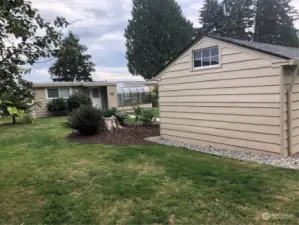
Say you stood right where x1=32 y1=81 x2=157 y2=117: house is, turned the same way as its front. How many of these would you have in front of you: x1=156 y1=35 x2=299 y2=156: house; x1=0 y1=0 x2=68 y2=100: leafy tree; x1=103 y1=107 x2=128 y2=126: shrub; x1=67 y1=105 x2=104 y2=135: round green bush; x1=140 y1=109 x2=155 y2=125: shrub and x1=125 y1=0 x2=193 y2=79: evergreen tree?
5

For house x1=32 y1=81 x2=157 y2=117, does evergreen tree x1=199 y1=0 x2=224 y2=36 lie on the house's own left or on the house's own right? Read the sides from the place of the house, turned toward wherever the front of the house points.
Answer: on the house's own left

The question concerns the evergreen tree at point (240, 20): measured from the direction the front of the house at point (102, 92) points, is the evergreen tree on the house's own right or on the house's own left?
on the house's own left

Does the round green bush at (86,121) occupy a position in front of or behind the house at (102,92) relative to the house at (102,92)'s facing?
in front

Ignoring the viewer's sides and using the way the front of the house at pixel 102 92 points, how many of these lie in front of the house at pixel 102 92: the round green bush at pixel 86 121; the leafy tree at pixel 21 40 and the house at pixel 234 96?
3

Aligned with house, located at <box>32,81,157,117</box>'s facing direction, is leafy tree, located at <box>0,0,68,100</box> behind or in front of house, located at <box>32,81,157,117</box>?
in front

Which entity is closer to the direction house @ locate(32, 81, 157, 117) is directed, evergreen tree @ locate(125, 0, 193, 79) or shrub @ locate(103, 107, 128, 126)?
the shrub

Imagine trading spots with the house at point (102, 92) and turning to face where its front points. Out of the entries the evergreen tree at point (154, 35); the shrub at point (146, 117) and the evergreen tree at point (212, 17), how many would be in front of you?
1

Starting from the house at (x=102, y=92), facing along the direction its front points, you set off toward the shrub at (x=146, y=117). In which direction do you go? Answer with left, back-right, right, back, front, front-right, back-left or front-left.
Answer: front

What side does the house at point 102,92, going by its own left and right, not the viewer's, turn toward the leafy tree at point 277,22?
left

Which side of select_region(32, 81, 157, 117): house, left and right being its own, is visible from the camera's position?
front

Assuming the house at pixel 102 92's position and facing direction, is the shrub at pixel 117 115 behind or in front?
in front

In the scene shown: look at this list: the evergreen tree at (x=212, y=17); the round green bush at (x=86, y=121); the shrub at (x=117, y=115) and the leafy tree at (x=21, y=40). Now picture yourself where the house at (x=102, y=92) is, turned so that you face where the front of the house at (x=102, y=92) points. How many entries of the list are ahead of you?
3

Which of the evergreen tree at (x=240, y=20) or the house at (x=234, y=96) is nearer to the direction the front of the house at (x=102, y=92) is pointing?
the house

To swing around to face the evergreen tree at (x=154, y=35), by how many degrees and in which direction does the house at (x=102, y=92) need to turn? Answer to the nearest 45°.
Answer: approximately 135° to its left

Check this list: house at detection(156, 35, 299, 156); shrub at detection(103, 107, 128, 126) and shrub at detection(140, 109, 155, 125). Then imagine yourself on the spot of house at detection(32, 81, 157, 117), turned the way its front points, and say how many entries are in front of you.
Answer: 3
